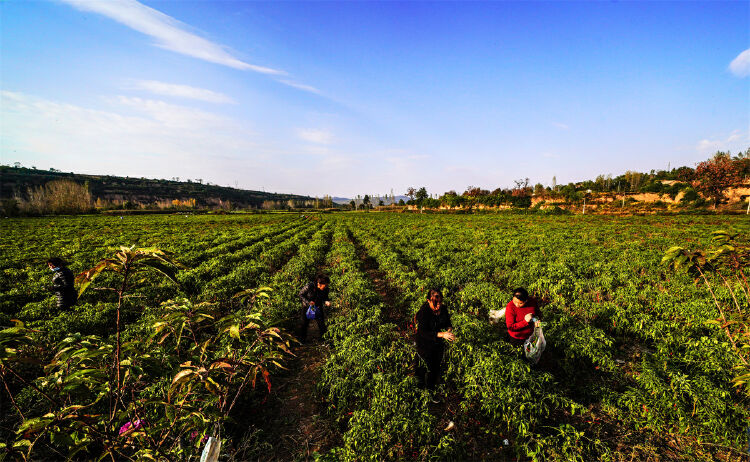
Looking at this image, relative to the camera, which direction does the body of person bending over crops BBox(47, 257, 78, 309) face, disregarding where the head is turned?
to the viewer's left

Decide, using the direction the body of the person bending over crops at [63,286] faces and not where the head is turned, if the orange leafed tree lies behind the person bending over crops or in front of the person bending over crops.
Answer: behind

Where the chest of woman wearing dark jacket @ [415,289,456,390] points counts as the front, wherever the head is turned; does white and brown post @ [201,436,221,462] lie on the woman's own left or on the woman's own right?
on the woman's own right

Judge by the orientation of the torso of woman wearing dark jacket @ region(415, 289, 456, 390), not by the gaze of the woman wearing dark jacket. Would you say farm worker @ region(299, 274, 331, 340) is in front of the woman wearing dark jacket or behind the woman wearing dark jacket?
behind

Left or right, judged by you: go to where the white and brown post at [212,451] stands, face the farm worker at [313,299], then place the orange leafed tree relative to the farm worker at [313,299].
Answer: right

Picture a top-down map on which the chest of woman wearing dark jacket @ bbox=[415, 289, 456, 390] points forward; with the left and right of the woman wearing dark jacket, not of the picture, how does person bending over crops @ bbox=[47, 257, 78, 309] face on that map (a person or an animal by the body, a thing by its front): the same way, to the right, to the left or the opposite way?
to the right

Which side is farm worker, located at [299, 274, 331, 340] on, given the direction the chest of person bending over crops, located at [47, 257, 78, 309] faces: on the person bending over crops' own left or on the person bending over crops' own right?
on the person bending over crops' own left

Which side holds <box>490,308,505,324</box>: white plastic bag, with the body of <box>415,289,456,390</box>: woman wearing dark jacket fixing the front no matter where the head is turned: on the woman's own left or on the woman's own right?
on the woman's own left

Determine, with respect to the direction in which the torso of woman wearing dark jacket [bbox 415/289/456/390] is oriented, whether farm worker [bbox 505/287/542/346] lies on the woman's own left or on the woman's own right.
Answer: on the woman's own left

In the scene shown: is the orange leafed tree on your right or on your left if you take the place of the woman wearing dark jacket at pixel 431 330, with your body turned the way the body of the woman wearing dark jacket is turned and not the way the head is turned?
on your left

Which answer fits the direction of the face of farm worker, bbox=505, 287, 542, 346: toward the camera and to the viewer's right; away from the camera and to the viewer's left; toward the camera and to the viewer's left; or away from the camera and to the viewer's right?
toward the camera and to the viewer's left

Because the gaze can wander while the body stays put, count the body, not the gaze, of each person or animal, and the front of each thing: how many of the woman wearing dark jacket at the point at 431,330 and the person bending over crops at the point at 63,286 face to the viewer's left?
1

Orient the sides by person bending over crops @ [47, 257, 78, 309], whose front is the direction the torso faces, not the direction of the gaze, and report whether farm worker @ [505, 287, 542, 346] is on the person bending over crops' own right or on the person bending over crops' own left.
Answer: on the person bending over crops' own left

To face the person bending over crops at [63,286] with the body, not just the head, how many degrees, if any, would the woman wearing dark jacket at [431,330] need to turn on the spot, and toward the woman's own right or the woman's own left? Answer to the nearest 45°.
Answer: approximately 135° to the woman's own right
